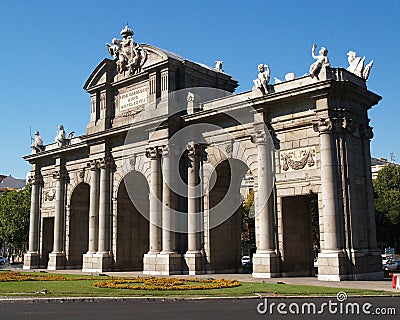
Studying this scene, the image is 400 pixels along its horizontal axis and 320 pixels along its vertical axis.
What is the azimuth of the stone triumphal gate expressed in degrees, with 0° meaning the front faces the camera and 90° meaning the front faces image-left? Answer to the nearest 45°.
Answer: approximately 45°
